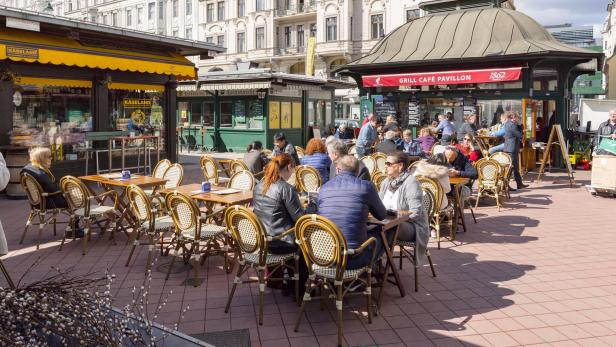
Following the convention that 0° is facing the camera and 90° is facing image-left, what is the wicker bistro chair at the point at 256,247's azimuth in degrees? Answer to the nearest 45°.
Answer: approximately 225°

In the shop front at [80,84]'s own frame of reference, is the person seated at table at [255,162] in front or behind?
in front

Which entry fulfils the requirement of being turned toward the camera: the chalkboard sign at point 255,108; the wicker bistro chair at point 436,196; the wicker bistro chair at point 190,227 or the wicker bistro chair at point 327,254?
the chalkboard sign

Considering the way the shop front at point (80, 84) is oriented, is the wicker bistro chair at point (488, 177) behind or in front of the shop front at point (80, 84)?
in front

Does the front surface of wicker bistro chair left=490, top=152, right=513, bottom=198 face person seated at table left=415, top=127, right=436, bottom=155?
yes

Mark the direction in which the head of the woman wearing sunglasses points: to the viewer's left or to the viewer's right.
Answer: to the viewer's left

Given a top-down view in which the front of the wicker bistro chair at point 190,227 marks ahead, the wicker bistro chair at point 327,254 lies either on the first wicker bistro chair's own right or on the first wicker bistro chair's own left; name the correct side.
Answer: on the first wicker bistro chair's own right
